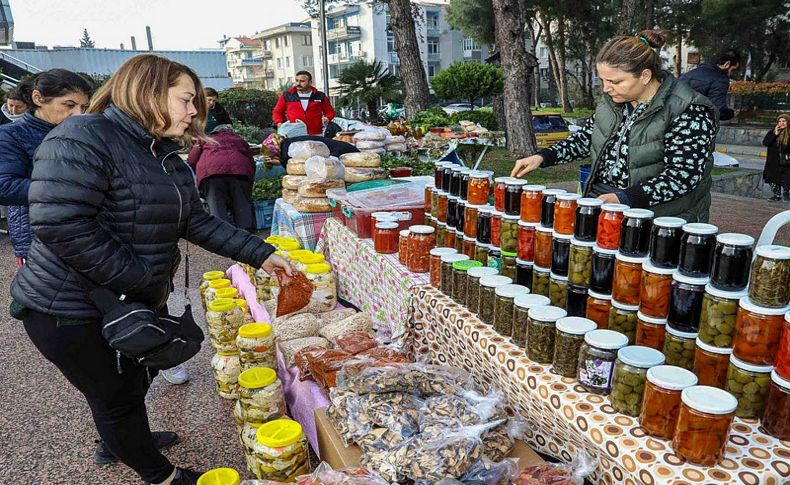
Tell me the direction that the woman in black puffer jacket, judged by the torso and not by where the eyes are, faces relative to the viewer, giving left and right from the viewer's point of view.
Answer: facing to the right of the viewer

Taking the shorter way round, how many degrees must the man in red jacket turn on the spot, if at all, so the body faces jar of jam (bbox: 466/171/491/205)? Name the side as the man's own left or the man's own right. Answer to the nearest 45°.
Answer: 0° — they already face it

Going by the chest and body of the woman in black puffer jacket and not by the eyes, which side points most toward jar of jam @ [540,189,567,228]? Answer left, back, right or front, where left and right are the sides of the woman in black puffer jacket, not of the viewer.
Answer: front

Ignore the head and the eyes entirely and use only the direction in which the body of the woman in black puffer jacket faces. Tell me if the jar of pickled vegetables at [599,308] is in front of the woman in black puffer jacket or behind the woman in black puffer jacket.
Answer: in front

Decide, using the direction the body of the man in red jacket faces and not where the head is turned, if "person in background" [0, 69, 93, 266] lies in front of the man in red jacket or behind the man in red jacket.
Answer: in front

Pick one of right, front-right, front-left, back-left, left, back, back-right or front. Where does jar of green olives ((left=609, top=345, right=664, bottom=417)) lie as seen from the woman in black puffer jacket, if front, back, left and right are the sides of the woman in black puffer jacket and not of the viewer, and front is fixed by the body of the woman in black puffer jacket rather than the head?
front-right

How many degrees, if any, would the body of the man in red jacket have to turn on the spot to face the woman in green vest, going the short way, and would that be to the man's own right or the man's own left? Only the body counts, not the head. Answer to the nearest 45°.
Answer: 0° — they already face them

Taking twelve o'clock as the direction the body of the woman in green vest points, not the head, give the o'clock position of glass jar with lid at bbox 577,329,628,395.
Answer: The glass jar with lid is roughly at 11 o'clock from the woman in green vest.

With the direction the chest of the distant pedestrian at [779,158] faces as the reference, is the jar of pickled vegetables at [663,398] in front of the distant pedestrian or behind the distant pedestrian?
in front

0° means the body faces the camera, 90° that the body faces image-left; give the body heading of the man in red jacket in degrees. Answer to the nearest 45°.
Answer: approximately 0°

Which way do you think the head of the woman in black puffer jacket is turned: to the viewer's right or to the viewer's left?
to the viewer's right

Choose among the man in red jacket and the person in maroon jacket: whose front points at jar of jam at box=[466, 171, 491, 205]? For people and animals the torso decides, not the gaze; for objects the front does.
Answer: the man in red jacket

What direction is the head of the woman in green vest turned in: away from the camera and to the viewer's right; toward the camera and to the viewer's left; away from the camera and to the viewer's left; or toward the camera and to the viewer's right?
toward the camera and to the viewer's left

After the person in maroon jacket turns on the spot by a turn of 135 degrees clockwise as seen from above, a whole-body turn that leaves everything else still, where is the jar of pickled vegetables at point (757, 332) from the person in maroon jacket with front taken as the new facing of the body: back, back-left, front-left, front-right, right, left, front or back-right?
front-right

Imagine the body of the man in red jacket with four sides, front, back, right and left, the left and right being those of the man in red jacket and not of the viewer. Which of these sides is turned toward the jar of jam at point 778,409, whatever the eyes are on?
front

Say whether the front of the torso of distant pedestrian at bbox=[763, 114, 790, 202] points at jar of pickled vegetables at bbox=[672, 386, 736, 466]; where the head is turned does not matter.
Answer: yes
